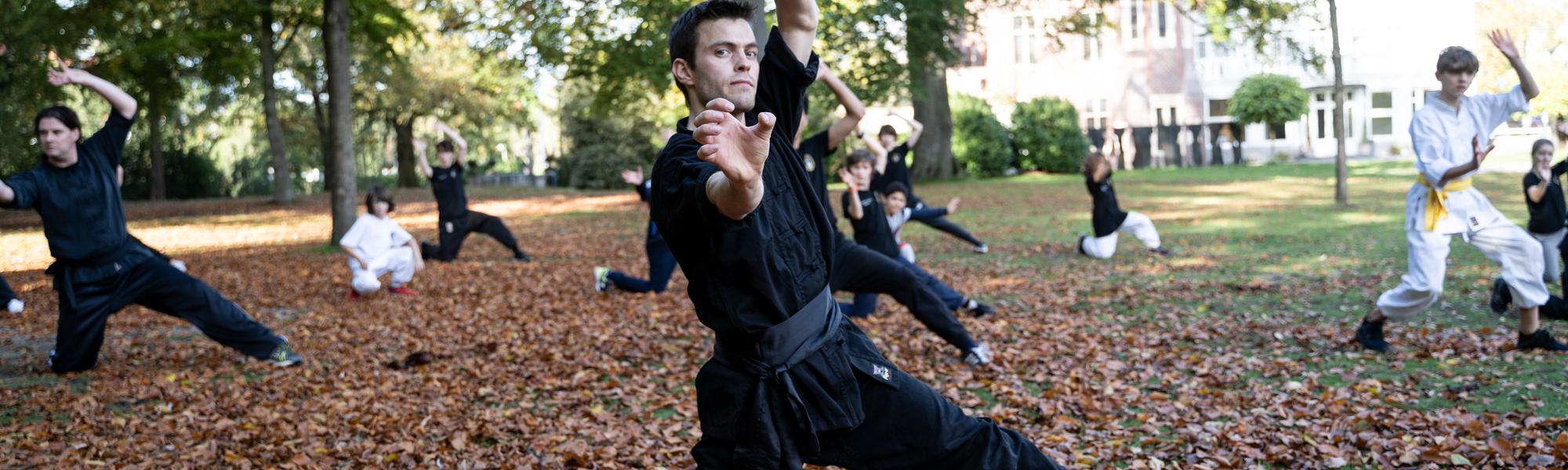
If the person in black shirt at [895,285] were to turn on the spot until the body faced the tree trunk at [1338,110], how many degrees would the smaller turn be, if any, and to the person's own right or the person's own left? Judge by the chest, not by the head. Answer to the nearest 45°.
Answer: approximately 180°

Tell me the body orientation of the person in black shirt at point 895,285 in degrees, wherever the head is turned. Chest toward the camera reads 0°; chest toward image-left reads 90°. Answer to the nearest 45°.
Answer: approximately 45°

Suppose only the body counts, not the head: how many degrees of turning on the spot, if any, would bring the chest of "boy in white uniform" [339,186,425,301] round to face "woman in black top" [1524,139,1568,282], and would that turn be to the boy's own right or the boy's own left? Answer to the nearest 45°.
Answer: approximately 45° to the boy's own left

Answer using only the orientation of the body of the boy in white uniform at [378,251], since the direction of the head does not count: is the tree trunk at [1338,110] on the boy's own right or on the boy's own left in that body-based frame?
on the boy's own left

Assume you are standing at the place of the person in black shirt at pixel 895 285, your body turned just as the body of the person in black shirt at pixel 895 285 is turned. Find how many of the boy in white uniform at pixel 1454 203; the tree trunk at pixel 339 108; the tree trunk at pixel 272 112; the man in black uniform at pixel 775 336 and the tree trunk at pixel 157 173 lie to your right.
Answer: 3
